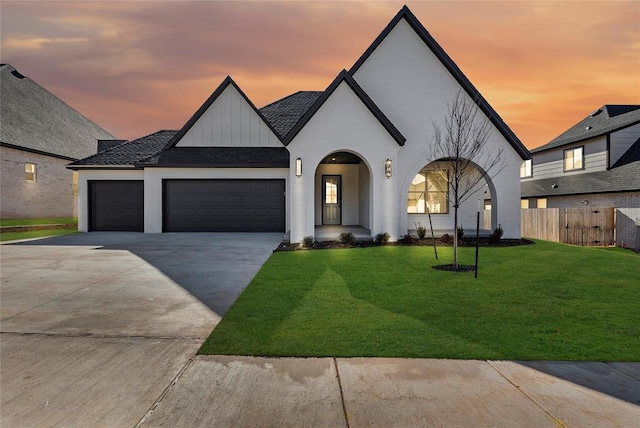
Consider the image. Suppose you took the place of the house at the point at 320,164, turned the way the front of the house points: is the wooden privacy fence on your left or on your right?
on your left

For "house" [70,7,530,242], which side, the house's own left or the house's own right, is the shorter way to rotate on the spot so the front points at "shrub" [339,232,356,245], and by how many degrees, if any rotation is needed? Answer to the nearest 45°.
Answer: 0° — it already faces it

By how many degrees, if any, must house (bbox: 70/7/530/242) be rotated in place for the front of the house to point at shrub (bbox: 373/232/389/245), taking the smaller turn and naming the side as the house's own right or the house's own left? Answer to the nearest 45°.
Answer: approximately 45° to the house's own left

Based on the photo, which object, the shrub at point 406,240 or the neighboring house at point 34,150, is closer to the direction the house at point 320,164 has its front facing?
the shrub

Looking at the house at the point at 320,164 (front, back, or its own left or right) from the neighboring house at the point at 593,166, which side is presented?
left

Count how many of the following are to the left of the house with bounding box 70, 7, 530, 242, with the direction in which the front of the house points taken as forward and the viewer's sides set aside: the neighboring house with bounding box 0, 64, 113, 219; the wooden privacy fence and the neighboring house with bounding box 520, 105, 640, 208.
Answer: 2

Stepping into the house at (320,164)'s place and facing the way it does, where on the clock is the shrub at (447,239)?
The shrub is roughly at 10 o'clock from the house.

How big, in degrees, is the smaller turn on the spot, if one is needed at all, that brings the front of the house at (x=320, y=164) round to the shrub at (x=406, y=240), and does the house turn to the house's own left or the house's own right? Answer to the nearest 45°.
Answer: approximately 45° to the house's own left

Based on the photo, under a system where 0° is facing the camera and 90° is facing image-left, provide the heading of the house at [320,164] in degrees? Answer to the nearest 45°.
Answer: approximately 0°

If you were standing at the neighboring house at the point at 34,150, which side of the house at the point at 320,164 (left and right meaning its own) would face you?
right
